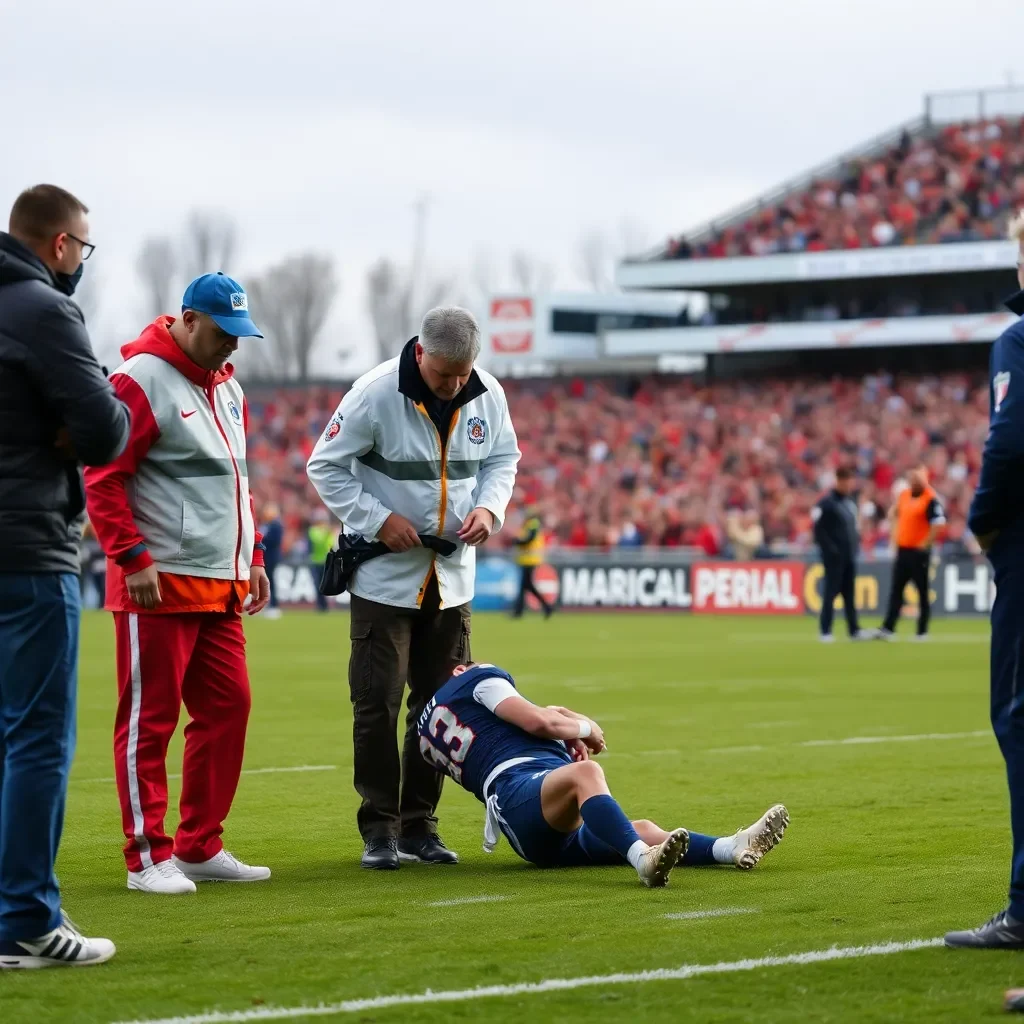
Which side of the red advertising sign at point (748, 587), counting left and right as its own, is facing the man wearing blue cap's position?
front

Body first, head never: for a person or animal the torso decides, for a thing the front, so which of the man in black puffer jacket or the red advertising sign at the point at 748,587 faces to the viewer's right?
the man in black puffer jacket

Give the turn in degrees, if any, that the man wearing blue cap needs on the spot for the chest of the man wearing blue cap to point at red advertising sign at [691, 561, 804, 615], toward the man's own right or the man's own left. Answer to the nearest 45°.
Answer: approximately 135° to the man's own left

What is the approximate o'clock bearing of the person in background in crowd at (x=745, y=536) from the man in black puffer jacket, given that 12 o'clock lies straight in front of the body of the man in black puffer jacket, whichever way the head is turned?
The person in background in crowd is roughly at 10 o'clock from the man in black puffer jacket.

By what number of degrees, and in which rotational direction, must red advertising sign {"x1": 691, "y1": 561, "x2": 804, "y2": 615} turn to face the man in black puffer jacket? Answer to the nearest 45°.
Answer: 0° — it already faces them

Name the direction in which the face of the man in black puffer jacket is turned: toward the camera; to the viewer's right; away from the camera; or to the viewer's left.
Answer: to the viewer's right

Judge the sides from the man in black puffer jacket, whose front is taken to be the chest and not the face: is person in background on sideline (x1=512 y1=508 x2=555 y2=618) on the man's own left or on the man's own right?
on the man's own left

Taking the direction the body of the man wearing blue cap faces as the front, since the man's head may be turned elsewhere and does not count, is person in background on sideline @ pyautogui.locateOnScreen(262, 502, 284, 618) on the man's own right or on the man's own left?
on the man's own left

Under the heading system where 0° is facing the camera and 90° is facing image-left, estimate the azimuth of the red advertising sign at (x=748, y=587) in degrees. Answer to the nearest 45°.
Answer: approximately 0°

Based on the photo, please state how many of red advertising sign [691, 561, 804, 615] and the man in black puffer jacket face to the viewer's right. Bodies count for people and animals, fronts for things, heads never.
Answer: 1

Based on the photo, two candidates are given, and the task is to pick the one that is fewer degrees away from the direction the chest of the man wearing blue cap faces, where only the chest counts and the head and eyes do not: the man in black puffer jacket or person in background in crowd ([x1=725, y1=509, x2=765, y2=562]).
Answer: the man in black puffer jacket

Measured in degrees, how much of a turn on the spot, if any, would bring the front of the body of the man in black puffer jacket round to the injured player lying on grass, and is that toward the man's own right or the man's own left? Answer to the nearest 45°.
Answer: approximately 45° to the man's own left

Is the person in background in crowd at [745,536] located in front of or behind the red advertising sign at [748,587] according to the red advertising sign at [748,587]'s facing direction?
behind
